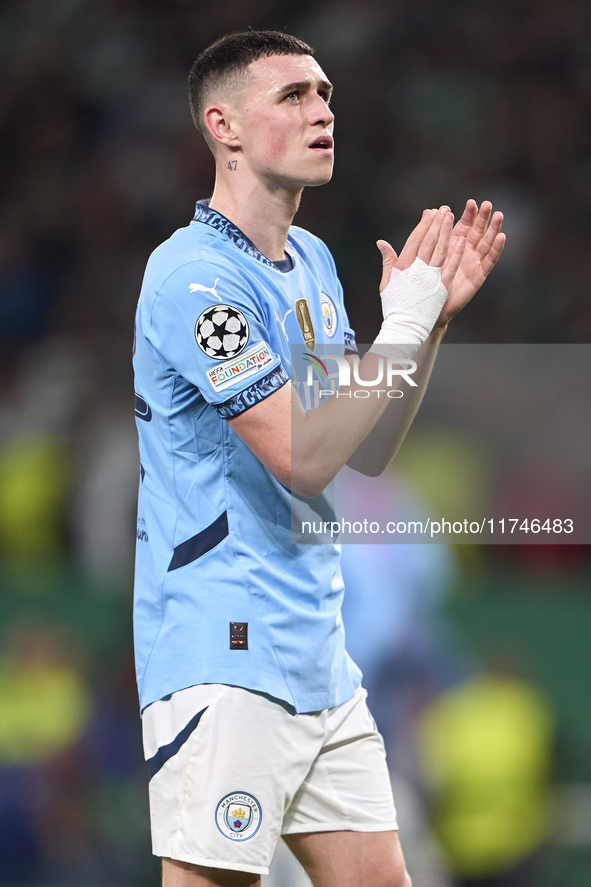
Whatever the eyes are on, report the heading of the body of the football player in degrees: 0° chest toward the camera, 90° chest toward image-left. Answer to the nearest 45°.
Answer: approximately 315°
